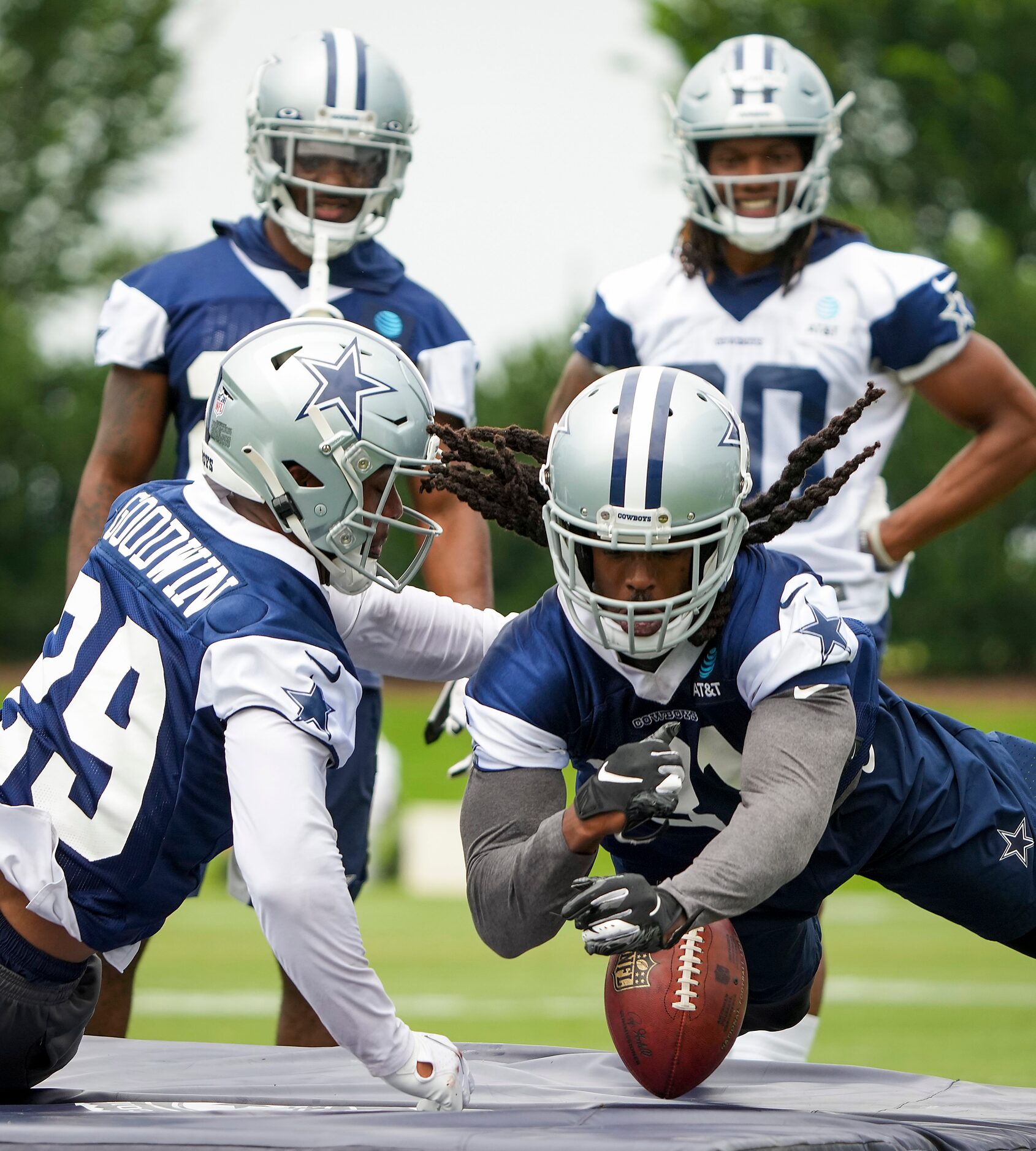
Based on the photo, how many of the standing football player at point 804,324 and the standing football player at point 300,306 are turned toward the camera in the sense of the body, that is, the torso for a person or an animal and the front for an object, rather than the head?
2

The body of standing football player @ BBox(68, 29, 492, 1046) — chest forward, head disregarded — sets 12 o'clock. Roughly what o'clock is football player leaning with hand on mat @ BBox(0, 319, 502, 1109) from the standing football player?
The football player leaning with hand on mat is roughly at 12 o'clock from the standing football player.

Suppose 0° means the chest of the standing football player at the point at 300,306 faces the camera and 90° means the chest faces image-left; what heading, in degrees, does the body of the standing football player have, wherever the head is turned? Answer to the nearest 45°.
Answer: approximately 0°

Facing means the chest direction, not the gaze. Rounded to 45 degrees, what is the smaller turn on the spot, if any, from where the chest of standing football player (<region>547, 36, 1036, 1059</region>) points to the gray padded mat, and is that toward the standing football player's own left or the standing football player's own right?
0° — they already face it

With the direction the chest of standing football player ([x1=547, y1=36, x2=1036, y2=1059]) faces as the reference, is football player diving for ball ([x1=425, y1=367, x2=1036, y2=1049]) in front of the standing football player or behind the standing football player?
in front

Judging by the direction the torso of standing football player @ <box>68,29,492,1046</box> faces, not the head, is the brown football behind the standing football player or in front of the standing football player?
in front

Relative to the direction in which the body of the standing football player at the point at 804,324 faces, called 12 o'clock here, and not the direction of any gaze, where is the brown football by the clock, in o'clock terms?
The brown football is roughly at 12 o'clock from the standing football player.

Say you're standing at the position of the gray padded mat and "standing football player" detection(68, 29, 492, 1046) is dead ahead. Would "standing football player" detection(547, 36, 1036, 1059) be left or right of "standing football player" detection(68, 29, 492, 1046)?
right

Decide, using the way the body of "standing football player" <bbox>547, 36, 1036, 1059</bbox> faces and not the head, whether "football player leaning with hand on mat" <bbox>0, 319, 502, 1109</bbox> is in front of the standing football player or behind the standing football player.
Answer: in front
